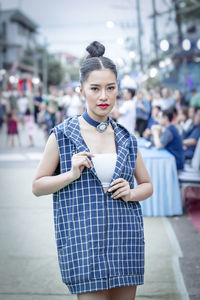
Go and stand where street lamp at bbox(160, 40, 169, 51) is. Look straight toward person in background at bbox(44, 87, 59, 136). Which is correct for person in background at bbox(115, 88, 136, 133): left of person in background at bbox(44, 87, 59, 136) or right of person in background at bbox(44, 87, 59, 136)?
left

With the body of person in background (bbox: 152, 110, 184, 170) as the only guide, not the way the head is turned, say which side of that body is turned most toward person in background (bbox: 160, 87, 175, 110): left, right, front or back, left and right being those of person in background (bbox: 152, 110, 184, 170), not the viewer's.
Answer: right

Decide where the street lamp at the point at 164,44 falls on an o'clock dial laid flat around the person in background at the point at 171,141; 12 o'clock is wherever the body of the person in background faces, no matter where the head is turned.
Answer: The street lamp is roughly at 3 o'clock from the person in background.

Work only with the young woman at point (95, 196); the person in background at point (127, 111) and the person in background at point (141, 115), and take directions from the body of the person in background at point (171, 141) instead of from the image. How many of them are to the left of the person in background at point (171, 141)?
1

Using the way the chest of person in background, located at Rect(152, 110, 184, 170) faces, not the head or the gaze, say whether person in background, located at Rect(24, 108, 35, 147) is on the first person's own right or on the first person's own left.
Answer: on the first person's own right

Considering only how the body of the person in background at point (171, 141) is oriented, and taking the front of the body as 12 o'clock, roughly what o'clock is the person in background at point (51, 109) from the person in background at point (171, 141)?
the person in background at point (51, 109) is roughly at 2 o'clock from the person in background at point (171, 141).

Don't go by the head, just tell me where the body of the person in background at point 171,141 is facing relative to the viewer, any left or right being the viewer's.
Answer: facing to the left of the viewer

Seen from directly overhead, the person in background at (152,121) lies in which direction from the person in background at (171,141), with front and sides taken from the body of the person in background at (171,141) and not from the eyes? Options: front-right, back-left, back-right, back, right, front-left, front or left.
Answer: right
